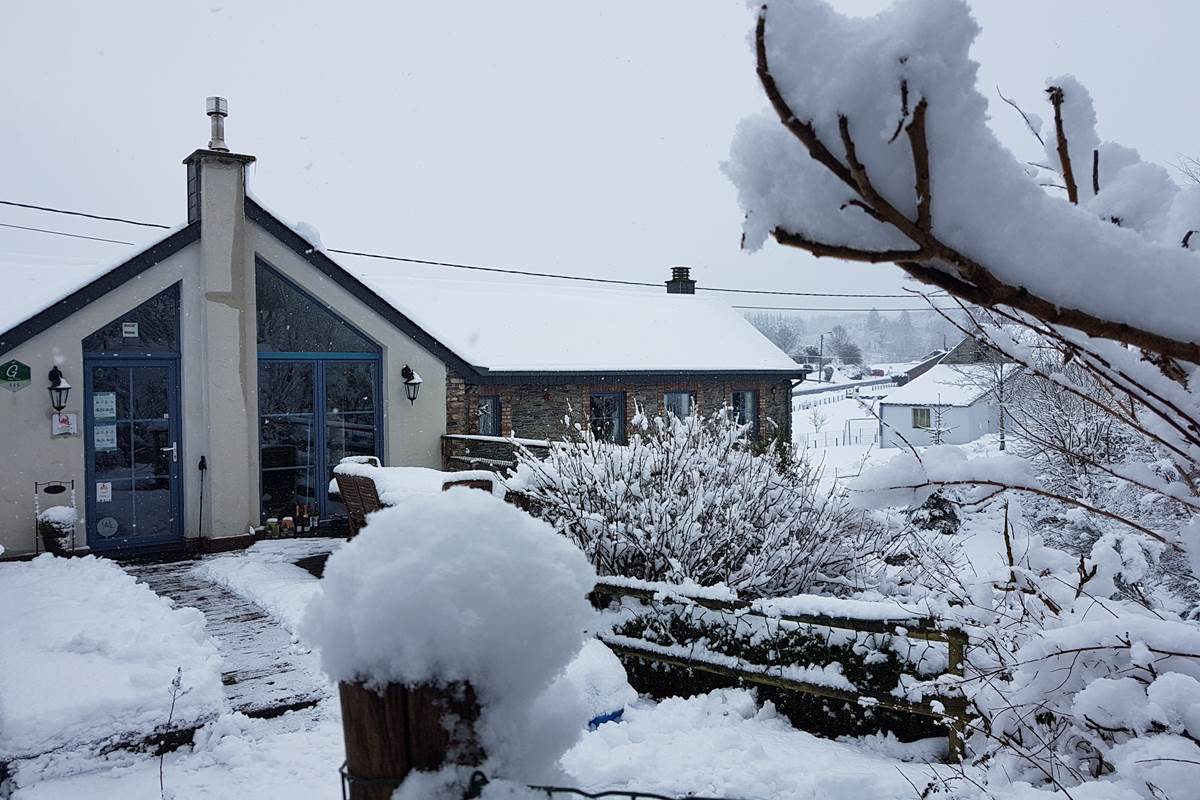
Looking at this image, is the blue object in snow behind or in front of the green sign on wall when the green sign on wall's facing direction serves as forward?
in front

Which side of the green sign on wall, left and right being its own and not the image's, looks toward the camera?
front

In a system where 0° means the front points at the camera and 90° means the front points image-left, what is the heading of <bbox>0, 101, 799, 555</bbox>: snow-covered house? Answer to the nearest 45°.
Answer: approximately 0°

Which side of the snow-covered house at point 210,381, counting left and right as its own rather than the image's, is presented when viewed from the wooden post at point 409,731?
front

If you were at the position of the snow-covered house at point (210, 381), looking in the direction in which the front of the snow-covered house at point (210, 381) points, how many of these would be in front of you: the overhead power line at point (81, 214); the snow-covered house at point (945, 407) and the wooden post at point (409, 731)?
1

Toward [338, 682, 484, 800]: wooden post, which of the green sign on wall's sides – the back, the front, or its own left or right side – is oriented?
front

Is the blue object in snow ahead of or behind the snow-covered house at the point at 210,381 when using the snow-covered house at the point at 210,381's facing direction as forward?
ahead
